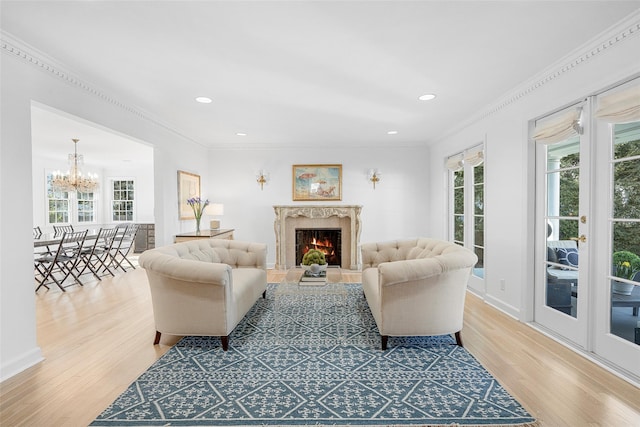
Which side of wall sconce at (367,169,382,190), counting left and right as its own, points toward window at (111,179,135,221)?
right

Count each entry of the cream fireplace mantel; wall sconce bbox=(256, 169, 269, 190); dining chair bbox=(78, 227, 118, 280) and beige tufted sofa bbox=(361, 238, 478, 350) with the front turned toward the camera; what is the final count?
2

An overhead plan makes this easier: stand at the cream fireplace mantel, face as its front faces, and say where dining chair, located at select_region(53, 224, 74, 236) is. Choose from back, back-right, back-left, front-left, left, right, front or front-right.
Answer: right

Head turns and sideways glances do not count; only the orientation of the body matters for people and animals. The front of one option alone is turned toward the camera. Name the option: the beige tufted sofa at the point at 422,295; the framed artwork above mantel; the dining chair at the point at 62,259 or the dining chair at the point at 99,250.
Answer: the framed artwork above mantel

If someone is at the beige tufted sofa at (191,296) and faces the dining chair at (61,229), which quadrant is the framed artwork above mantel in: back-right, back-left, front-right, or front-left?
front-right

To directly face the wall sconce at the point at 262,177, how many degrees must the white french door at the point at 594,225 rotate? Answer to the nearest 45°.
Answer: approximately 45° to its right

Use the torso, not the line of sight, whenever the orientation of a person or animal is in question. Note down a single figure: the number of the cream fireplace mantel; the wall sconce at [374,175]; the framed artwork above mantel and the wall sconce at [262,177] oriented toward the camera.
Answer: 4

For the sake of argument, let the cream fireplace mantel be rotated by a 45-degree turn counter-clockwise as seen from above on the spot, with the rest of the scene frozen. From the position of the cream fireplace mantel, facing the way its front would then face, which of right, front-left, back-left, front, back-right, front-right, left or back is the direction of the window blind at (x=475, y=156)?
front

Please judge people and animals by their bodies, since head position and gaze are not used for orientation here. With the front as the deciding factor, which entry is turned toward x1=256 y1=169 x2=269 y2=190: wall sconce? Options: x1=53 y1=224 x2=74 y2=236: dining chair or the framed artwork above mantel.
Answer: the dining chair

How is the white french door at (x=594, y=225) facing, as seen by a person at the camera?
facing the viewer and to the left of the viewer

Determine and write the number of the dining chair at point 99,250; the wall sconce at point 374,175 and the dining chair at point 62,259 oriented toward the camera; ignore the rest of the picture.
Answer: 1

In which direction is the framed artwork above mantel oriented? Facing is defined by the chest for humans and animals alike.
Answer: toward the camera

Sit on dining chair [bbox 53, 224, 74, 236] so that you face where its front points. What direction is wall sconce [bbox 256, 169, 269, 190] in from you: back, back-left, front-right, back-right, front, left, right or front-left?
front

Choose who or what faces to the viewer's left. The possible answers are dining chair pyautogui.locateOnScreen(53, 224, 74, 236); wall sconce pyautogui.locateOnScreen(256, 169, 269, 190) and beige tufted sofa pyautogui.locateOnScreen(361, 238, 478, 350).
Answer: the beige tufted sofa

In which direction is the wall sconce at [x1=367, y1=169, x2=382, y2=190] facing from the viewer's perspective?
toward the camera

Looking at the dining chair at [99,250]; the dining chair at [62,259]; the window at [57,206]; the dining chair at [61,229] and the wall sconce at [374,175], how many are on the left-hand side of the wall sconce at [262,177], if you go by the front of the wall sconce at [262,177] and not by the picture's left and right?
1

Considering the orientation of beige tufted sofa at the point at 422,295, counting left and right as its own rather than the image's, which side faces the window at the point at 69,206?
front

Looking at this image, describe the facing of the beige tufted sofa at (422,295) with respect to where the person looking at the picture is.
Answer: facing to the left of the viewer

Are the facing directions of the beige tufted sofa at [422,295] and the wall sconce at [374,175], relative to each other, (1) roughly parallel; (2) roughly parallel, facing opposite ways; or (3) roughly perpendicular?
roughly perpendicular

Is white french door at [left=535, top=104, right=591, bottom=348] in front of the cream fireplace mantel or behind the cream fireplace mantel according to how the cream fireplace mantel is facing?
in front

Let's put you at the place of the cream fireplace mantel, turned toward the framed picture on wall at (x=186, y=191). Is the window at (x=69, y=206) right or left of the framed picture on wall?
right

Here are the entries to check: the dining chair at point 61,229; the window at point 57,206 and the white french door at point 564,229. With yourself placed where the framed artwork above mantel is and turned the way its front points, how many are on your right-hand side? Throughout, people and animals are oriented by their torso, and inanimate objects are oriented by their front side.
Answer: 2
